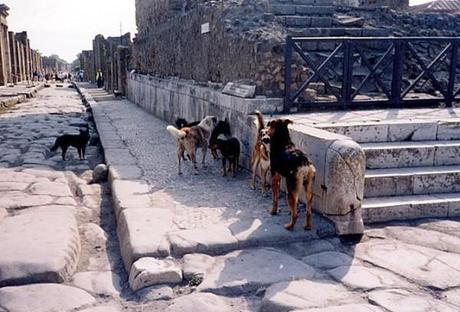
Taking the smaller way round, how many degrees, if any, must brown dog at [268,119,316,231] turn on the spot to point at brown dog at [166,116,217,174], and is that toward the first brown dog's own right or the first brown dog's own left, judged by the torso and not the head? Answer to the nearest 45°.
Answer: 0° — it already faces it

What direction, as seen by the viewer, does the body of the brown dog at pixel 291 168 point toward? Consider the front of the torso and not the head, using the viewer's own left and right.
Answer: facing away from the viewer and to the left of the viewer
